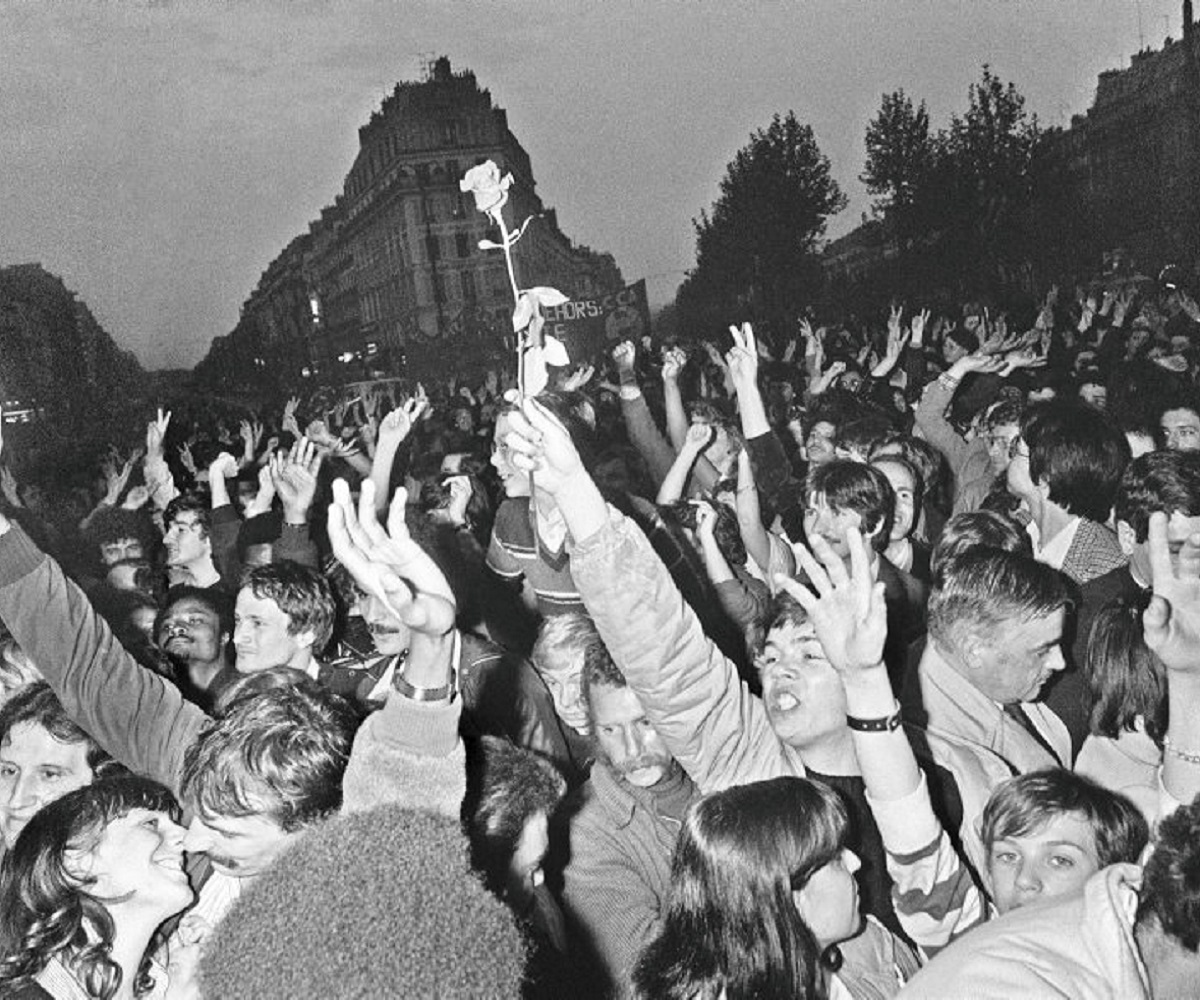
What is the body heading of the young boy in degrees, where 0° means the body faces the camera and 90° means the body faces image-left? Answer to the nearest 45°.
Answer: approximately 45°

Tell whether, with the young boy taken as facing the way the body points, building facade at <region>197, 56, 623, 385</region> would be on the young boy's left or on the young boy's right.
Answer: on the young boy's right

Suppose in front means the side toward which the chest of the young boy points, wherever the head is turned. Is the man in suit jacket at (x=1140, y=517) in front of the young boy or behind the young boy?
behind

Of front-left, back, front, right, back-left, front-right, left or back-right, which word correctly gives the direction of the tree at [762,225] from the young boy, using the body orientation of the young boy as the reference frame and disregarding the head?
back-right

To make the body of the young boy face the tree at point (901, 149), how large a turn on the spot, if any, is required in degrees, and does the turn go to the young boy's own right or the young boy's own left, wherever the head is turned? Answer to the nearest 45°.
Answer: approximately 135° to the young boy's own right
